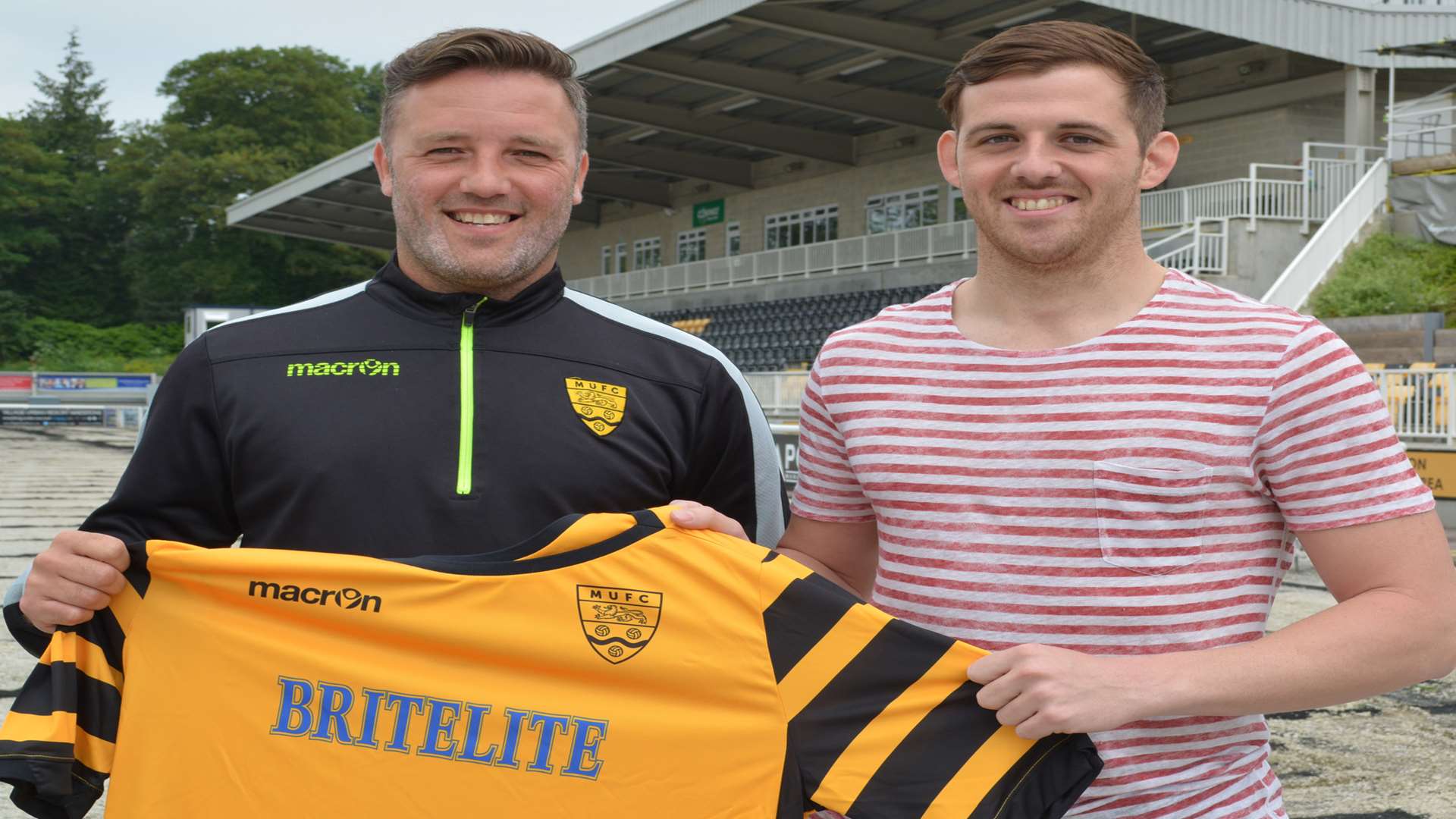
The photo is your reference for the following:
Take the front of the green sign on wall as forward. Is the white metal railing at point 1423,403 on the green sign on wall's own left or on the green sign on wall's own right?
on the green sign on wall's own left

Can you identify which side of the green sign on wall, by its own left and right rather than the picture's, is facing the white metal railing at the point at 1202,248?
left

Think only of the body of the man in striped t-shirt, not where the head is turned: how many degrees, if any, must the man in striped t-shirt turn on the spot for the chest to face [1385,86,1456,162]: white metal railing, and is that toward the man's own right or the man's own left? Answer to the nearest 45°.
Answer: approximately 180°

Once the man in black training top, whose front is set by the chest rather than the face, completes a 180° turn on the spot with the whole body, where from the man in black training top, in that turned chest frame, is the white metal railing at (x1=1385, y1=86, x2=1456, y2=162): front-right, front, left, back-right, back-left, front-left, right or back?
front-right

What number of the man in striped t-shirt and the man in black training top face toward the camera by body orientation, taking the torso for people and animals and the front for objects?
2

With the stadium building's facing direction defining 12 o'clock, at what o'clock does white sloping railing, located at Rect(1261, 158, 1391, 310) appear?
The white sloping railing is roughly at 9 o'clock from the stadium building.

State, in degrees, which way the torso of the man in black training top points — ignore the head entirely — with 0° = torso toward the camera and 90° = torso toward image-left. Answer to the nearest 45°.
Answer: approximately 0°

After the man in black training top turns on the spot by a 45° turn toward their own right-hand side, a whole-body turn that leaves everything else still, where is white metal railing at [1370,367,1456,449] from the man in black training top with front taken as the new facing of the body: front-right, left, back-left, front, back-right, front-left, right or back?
back
